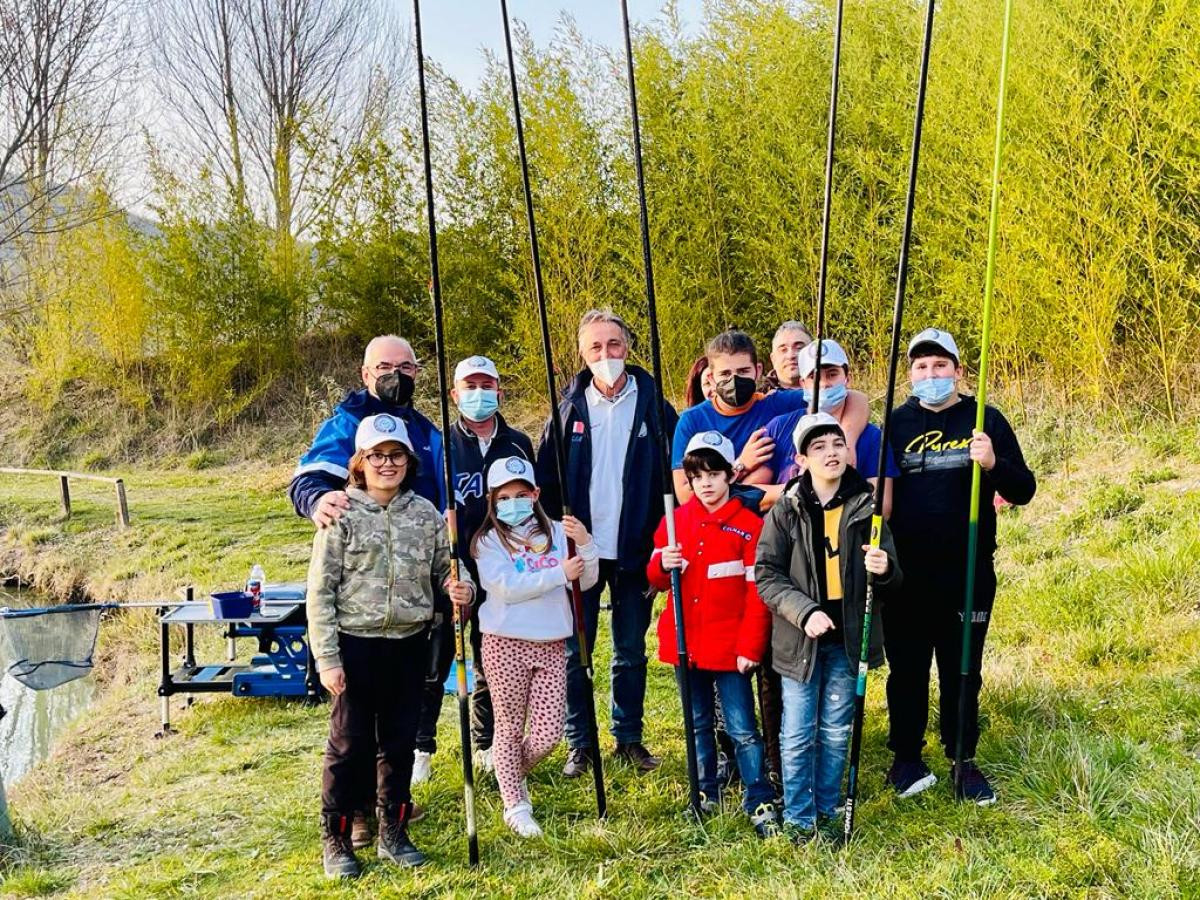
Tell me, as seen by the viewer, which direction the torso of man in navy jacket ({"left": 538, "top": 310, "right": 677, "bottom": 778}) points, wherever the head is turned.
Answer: toward the camera

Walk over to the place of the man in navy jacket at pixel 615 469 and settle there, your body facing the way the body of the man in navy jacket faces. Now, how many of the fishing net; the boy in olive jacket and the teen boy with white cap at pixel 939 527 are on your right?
1

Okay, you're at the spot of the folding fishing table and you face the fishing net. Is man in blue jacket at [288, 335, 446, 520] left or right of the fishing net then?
left

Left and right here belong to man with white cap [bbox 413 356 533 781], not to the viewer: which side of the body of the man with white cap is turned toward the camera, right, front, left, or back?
front

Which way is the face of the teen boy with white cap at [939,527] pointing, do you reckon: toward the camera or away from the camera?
toward the camera

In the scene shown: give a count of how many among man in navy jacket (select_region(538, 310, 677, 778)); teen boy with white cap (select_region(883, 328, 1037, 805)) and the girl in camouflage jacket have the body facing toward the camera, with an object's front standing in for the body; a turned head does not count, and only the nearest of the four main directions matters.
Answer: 3

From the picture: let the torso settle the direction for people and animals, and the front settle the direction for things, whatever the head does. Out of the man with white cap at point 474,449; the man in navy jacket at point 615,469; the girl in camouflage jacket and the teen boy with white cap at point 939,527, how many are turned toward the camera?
4

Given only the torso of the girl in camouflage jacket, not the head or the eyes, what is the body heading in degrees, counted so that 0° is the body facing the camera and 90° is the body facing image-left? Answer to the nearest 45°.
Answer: approximately 0°

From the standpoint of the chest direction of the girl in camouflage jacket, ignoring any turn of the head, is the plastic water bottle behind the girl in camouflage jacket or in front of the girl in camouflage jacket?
behind

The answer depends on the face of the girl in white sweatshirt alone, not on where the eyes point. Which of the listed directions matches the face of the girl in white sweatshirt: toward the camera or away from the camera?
toward the camera

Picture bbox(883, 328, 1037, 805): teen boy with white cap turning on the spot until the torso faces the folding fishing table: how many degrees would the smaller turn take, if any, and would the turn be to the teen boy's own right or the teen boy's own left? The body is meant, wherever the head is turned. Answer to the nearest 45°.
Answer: approximately 90° to the teen boy's own right
